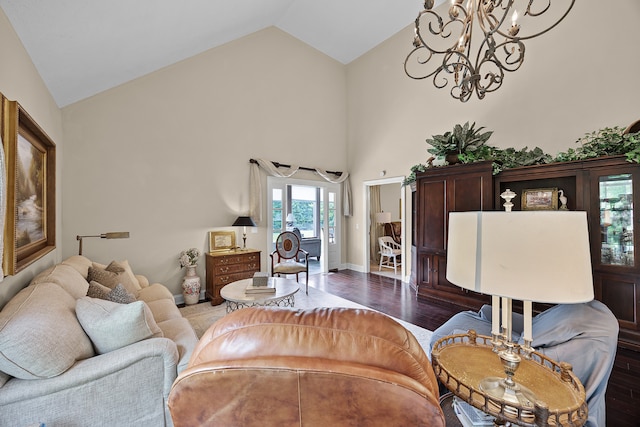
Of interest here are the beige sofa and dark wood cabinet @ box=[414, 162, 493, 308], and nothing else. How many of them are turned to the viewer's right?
1

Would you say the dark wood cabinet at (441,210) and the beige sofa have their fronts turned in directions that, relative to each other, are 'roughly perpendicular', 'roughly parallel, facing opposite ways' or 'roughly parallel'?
roughly parallel, facing opposite ways

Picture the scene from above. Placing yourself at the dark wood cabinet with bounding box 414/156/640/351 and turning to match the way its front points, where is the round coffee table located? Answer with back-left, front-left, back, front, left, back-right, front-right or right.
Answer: front

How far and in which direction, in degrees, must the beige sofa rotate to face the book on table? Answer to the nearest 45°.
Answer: approximately 45° to its left

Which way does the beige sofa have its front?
to the viewer's right

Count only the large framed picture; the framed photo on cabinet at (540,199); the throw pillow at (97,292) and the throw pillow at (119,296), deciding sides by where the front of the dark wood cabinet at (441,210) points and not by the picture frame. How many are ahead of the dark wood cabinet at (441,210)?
3

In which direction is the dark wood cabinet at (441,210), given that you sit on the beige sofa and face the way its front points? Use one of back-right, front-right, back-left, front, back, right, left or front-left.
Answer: front

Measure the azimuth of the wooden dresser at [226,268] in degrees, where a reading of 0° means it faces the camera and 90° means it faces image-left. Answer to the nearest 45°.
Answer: approximately 315°

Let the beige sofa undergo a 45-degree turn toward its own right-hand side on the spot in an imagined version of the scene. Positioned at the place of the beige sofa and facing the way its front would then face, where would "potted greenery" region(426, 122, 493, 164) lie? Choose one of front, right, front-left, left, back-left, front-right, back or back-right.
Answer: front-left

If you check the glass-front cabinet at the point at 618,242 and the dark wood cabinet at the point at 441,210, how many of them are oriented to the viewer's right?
0

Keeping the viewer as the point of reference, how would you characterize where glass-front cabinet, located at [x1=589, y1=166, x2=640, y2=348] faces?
facing the viewer and to the left of the viewer

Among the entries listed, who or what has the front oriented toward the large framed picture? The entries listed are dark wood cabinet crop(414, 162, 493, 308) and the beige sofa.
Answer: the dark wood cabinet

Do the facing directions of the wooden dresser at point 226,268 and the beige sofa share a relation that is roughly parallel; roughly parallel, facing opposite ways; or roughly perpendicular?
roughly perpendicular
